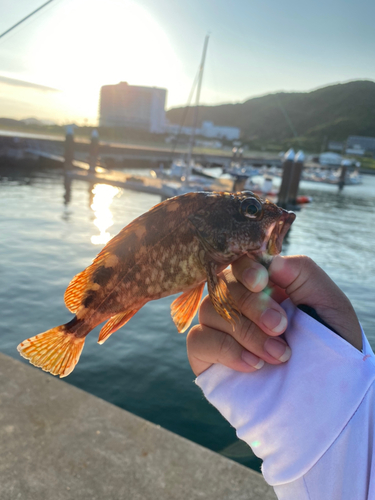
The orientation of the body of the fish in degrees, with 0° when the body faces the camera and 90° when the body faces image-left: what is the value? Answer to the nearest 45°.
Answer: approximately 270°
